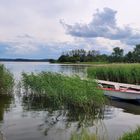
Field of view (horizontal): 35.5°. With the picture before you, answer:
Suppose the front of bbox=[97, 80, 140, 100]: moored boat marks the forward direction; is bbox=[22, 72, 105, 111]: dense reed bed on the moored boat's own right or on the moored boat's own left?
on the moored boat's own left

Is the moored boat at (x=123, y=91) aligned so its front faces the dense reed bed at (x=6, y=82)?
yes

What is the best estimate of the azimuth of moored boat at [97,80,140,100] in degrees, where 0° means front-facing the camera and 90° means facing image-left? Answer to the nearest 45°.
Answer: approximately 90°
